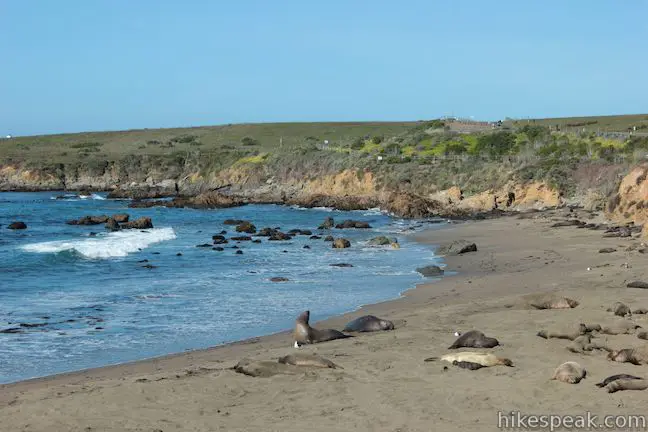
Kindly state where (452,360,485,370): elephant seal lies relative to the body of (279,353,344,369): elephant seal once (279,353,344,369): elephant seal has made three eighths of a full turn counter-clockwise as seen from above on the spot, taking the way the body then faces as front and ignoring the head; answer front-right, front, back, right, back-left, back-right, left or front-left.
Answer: front-left

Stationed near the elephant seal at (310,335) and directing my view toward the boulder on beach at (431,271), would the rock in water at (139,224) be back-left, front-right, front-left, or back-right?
front-left

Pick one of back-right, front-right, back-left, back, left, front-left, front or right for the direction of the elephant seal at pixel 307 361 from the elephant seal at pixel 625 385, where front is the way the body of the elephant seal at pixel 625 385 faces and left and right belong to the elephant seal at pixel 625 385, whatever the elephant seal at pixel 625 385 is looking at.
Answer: front

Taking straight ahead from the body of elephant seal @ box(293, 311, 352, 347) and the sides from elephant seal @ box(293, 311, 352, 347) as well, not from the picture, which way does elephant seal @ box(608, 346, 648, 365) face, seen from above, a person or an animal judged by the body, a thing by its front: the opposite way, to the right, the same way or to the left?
the same way

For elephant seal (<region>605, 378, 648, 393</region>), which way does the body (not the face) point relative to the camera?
to the viewer's left

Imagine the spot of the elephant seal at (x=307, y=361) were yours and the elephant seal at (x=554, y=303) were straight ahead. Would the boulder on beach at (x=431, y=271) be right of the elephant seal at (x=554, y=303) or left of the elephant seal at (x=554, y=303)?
left

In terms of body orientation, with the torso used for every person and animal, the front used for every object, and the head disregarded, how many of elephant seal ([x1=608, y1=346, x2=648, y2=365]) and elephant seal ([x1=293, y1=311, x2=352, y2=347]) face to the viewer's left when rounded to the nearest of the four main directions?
2

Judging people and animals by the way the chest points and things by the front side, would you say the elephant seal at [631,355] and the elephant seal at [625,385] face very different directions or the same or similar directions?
same or similar directions

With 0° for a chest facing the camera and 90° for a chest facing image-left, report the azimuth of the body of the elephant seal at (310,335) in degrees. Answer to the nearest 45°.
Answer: approximately 90°

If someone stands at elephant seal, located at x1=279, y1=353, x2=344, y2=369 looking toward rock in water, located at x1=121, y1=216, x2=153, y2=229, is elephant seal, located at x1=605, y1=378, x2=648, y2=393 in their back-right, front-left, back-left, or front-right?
back-right

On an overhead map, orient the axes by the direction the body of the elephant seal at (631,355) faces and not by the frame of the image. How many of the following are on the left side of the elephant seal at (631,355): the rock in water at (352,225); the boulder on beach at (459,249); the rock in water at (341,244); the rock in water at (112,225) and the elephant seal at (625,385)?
1

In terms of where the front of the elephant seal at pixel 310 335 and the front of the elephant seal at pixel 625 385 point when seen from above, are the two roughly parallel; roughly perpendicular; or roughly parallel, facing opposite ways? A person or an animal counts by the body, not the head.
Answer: roughly parallel

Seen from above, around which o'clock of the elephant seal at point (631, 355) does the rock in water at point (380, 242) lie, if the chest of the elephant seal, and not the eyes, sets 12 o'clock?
The rock in water is roughly at 2 o'clock from the elephant seal.

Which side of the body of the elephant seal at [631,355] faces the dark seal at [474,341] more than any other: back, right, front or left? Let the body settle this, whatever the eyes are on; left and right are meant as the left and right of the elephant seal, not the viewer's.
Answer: front

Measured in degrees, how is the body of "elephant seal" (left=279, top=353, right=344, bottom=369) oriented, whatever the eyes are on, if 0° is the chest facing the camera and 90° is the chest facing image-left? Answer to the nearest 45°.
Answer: approximately 90°

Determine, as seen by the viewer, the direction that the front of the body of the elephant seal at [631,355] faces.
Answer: to the viewer's left

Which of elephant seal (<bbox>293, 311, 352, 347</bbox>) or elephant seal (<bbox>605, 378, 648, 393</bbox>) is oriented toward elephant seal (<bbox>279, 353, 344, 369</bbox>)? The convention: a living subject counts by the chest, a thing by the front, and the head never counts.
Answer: elephant seal (<bbox>605, 378, 648, 393</bbox>)
